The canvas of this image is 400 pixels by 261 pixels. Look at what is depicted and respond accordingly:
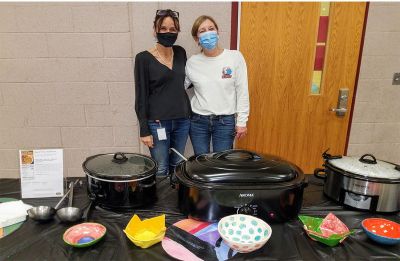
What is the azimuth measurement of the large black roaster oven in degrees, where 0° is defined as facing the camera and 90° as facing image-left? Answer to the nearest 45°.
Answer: approximately 0°

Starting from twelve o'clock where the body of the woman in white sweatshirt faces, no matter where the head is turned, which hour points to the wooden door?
The wooden door is roughly at 8 o'clock from the woman in white sweatshirt.

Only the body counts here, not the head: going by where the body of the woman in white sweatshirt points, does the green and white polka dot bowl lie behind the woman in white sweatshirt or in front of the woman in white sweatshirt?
in front

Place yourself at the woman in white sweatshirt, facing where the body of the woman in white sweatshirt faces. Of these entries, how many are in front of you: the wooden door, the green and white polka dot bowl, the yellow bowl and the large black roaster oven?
3

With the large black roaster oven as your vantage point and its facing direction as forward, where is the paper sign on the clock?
The paper sign is roughly at 3 o'clock from the large black roaster oven.

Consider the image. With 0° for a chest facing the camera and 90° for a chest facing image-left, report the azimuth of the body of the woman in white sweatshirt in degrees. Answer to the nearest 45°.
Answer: approximately 0°

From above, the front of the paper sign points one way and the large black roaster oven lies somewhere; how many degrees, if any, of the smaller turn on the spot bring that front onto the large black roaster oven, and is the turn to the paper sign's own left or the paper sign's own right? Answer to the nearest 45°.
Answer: approximately 45° to the paper sign's own left

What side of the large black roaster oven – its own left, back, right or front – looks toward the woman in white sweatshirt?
back

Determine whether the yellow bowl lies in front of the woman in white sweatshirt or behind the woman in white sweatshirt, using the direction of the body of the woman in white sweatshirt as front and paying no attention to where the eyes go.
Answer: in front

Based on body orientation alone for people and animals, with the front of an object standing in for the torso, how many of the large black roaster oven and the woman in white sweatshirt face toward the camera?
2

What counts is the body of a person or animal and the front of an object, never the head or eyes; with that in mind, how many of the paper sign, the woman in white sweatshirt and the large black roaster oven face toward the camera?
3
